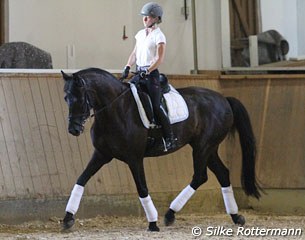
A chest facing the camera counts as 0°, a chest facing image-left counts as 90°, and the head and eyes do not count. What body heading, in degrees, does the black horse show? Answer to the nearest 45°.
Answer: approximately 90°
